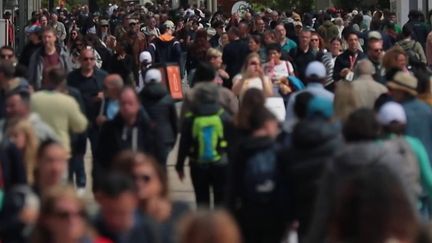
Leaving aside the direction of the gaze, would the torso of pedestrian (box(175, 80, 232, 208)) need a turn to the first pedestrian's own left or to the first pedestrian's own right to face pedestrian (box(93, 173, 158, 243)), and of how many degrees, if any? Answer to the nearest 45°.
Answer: approximately 180°

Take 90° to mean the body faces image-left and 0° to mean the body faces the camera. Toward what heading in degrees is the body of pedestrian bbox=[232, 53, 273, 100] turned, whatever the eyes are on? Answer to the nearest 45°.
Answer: approximately 0°

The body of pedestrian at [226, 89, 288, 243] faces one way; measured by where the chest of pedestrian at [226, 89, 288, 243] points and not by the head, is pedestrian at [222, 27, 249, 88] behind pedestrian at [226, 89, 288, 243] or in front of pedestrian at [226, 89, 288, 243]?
in front

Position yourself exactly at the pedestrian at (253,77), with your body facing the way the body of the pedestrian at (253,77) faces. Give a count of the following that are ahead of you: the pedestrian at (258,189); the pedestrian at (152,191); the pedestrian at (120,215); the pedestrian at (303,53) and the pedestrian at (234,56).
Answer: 3

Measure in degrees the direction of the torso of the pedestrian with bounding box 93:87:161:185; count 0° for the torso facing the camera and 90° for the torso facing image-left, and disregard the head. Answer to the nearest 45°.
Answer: approximately 0°

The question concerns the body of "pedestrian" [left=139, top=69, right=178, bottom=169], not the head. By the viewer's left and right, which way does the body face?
facing away from the viewer

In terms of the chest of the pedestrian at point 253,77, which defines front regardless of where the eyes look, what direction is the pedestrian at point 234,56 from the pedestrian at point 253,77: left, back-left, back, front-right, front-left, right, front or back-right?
back

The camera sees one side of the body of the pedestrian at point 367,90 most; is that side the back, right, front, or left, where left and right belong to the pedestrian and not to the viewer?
back

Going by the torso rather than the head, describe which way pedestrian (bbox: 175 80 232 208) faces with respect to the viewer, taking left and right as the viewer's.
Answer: facing away from the viewer

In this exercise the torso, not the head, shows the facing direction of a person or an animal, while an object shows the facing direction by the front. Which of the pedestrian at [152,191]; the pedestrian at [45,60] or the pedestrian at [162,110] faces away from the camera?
the pedestrian at [162,110]

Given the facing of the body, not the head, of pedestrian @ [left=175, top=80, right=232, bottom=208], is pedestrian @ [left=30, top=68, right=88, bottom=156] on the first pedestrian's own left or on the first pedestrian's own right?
on the first pedestrian's own left

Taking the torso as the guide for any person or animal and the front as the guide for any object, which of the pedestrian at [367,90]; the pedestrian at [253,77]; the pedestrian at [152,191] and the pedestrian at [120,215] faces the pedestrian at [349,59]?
the pedestrian at [367,90]
